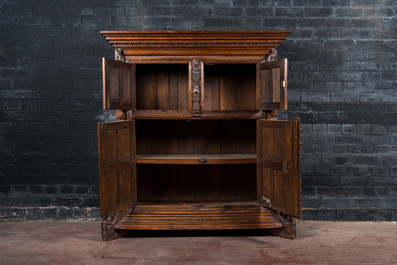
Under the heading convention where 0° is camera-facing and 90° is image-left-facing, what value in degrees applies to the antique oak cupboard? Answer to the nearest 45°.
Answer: approximately 0°
